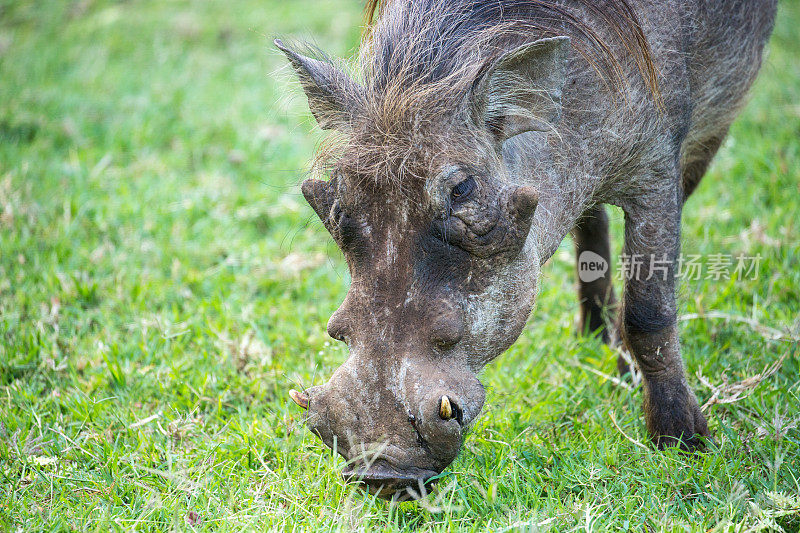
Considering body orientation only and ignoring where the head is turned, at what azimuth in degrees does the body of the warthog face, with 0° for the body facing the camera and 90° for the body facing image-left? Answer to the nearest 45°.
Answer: approximately 45°
